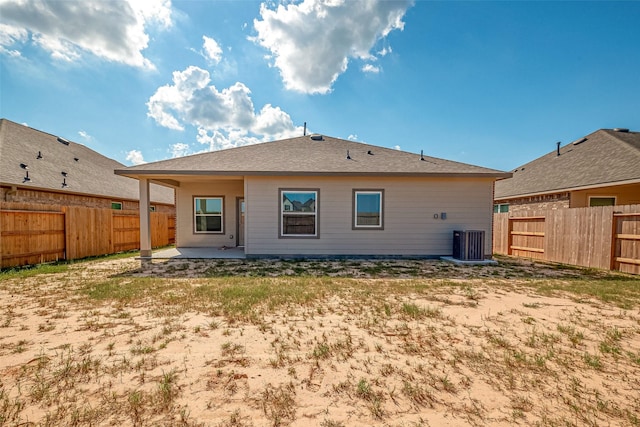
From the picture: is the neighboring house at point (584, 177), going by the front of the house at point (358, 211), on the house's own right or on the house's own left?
on the house's own right

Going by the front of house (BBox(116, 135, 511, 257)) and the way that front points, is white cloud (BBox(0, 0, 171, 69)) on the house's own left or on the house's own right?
on the house's own left

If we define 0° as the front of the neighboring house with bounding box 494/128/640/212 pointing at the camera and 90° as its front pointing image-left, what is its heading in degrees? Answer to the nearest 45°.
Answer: approximately 135°

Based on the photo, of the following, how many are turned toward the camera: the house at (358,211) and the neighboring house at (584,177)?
0

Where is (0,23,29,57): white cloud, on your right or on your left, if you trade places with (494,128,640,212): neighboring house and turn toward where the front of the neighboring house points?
on your left

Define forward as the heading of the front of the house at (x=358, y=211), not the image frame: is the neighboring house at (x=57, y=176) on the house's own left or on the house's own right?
on the house's own left

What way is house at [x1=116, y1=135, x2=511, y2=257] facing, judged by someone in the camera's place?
facing away from the viewer

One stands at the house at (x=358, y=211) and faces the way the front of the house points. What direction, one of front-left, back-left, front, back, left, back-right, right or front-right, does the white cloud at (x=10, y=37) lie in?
left

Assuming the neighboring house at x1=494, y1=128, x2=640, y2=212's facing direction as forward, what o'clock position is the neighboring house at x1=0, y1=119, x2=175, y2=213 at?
the neighboring house at x1=0, y1=119, x2=175, y2=213 is roughly at 9 o'clock from the neighboring house at x1=494, y1=128, x2=640, y2=212.
